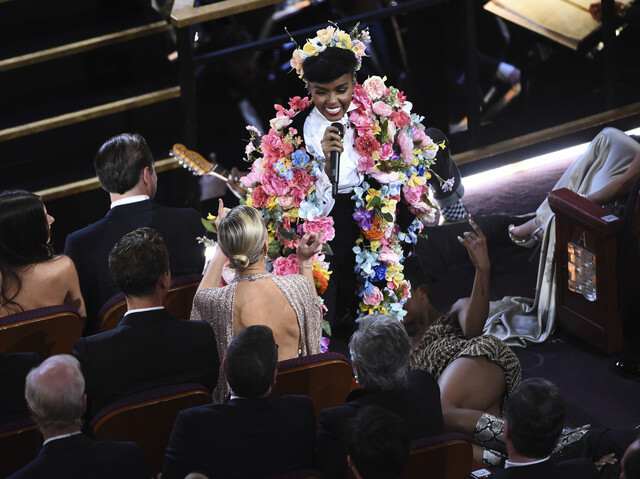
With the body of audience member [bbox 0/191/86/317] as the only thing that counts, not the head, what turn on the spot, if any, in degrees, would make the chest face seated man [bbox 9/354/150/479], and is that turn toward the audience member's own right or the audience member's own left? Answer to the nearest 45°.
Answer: approximately 135° to the audience member's own right

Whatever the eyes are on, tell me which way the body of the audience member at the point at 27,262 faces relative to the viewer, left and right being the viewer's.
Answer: facing away from the viewer and to the right of the viewer

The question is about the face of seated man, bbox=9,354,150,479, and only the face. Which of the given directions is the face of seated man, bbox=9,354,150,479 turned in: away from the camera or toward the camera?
away from the camera

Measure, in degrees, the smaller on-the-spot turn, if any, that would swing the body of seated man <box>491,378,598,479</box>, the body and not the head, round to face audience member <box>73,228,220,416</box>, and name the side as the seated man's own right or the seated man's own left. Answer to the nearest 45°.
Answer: approximately 90° to the seated man's own left

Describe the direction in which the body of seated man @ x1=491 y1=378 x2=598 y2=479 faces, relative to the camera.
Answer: away from the camera

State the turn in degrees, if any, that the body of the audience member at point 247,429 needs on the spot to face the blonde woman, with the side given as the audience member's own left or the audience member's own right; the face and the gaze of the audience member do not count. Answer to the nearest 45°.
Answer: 0° — they already face them

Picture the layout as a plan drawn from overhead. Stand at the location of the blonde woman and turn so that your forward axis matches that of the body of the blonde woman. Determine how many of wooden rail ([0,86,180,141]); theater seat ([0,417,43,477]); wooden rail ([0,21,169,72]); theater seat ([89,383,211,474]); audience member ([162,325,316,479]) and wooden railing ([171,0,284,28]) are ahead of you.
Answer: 3

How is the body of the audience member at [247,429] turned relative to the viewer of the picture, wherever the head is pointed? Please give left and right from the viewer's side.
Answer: facing away from the viewer

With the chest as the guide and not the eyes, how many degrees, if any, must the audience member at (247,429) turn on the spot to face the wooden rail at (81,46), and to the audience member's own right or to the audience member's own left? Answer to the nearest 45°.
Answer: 0° — they already face it

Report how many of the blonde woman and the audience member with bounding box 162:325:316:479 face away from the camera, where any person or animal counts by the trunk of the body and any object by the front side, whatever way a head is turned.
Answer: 2

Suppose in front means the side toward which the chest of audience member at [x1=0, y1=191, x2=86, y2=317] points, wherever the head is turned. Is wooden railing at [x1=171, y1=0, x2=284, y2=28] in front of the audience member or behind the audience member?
in front

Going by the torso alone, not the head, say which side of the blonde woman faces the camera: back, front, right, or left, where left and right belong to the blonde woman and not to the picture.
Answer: back

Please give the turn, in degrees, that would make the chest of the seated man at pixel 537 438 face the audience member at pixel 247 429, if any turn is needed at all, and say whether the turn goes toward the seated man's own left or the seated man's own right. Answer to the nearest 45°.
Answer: approximately 90° to the seated man's own left

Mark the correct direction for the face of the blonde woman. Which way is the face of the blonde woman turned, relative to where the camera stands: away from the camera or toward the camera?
away from the camera

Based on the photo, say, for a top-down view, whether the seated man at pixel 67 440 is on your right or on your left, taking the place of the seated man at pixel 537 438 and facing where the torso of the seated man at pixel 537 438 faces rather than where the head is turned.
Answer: on your left

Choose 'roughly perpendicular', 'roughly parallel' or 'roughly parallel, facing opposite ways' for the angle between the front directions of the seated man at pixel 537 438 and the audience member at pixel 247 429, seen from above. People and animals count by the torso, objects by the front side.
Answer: roughly parallel

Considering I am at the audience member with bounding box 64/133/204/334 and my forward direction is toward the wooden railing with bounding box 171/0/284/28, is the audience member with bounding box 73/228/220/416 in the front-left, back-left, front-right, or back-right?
back-right

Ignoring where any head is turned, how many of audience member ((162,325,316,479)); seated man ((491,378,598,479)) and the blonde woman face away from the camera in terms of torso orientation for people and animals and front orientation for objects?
3

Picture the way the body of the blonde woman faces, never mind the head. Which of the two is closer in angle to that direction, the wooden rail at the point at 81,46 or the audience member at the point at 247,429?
the wooden rail
